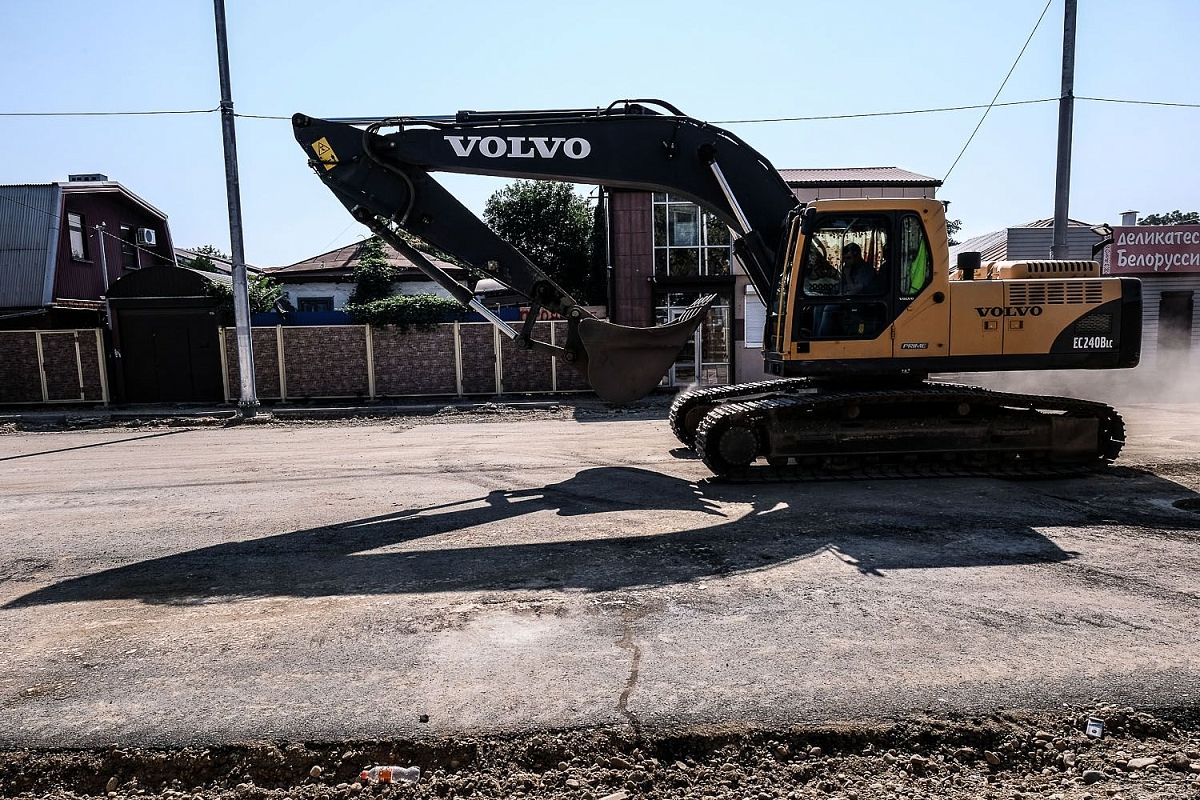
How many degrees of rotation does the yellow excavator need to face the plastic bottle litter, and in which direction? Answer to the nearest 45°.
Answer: approximately 45° to its left

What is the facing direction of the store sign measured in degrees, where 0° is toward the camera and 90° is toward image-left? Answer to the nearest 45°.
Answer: approximately 0°

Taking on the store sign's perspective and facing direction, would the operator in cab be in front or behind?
in front

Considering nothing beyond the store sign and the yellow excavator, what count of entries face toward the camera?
1

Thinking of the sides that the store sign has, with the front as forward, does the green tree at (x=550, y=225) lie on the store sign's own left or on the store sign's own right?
on the store sign's own right

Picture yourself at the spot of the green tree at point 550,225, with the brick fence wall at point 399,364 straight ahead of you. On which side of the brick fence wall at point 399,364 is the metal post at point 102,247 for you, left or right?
right

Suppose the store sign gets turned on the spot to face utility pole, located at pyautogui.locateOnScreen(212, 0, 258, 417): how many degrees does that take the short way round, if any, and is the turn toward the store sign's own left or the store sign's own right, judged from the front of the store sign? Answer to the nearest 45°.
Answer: approximately 45° to the store sign's own right

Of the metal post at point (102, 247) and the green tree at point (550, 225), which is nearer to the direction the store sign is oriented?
the metal post

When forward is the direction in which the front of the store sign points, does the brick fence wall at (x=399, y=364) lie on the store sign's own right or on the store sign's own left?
on the store sign's own right

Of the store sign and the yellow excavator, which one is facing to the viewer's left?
the yellow excavator

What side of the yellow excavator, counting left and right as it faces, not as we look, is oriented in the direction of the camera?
left
